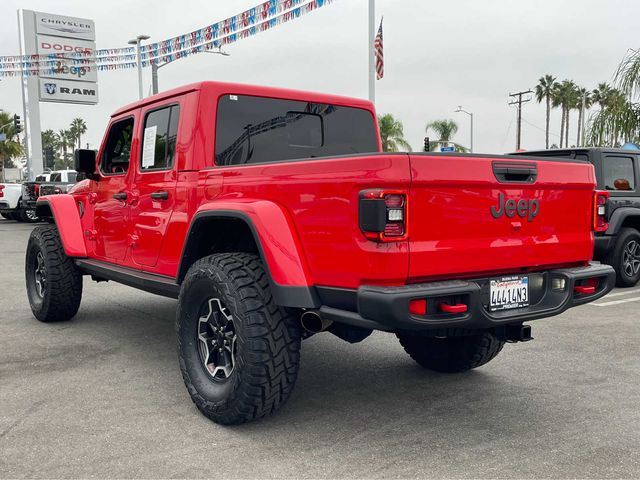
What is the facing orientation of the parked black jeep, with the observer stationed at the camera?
facing away from the viewer and to the right of the viewer

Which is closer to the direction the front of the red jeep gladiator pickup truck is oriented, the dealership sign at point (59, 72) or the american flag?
the dealership sign

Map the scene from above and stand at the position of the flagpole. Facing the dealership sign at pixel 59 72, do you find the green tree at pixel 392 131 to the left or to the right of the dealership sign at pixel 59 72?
right

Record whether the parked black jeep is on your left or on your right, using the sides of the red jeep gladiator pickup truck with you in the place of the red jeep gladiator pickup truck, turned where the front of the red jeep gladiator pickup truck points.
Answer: on your right

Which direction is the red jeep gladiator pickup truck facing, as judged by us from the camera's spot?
facing away from the viewer and to the left of the viewer

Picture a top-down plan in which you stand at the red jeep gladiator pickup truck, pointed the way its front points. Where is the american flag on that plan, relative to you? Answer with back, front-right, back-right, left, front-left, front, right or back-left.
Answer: front-right

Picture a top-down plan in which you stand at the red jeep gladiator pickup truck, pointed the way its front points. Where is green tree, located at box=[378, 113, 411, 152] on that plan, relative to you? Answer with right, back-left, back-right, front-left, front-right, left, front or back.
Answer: front-right

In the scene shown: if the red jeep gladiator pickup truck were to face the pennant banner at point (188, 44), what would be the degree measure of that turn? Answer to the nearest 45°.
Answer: approximately 45° to its right
